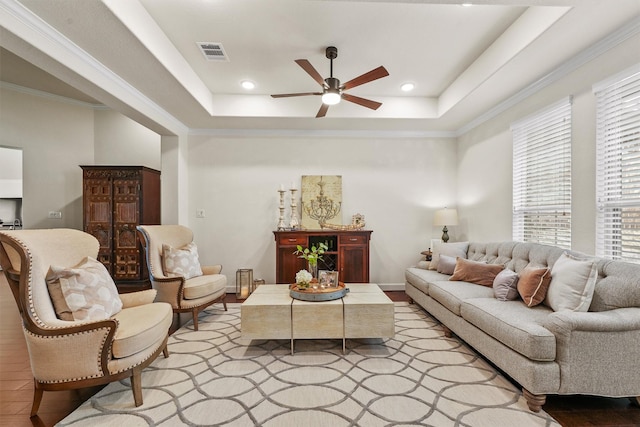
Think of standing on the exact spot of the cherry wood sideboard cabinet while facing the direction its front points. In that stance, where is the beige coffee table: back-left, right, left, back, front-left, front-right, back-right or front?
front

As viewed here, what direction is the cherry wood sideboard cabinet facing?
toward the camera

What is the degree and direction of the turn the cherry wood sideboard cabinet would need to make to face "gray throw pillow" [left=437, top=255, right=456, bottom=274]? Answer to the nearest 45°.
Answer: approximately 45° to its left

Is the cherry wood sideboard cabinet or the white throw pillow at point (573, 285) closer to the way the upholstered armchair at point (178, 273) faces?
the white throw pillow

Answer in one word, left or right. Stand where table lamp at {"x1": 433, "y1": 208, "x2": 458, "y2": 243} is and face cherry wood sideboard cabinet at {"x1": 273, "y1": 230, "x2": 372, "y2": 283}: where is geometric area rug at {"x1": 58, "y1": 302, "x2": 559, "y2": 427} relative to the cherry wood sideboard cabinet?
left

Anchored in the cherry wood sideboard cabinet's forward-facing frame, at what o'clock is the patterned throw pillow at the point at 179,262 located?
The patterned throw pillow is roughly at 2 o'clock from the cherry wood sideboard cabinet.

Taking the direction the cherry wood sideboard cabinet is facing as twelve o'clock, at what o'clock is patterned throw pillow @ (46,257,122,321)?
The patterned throw pillow is roughly at 1 o'clock from the cherry wood sideboard cabinet.

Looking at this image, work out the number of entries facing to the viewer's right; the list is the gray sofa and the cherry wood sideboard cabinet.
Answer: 0

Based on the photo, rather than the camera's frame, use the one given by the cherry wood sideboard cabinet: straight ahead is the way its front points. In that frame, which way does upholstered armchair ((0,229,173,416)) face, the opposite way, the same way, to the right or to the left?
to the left

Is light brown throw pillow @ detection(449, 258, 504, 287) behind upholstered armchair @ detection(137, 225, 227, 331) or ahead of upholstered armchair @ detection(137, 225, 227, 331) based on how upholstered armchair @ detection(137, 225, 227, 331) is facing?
ahead

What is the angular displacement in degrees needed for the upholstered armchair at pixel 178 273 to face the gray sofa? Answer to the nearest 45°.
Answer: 0° — it already faces it

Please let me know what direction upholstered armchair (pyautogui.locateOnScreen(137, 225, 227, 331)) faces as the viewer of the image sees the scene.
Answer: facing the viewer and to the right of the viewer

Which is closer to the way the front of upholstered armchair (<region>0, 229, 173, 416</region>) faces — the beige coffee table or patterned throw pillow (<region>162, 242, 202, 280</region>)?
the beige coffee table

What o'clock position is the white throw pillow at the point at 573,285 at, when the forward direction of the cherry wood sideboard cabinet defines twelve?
The white throw pillow is roughly at 11 o'clock from the cherry wood sideboard cabinet.
